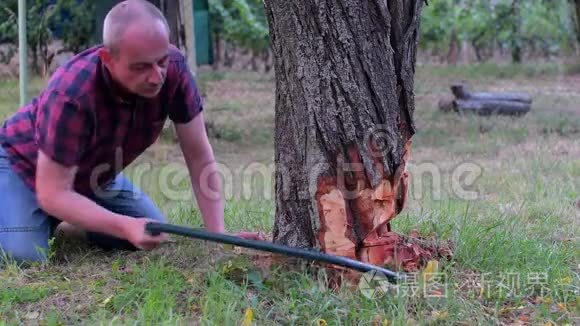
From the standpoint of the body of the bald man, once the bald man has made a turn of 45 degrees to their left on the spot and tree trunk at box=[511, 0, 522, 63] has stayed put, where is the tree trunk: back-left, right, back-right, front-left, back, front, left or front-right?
front-left

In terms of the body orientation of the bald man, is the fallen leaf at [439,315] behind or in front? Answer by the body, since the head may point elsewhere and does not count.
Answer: in front

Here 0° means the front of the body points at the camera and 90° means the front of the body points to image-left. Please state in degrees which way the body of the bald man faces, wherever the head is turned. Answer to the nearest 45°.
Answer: approximately 315°

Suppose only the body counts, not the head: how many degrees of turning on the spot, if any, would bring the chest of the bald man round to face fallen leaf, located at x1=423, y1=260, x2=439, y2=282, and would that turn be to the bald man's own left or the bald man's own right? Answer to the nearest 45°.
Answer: approximately 45° to the bald man's own left

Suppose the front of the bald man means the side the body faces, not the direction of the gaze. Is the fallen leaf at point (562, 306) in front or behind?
in front

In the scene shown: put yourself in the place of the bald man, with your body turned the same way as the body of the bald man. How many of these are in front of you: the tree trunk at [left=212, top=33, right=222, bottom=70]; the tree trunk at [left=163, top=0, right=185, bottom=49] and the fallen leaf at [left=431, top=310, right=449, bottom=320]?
1

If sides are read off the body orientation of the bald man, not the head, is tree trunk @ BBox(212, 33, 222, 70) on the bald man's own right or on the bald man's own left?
on the bald man's own left

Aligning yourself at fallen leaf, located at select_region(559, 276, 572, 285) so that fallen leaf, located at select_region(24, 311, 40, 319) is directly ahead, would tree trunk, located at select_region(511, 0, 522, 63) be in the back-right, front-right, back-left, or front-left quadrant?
back-right

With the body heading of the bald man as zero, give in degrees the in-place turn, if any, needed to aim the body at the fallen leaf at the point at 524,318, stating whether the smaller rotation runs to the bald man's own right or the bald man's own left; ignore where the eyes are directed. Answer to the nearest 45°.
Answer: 0° — they already face it

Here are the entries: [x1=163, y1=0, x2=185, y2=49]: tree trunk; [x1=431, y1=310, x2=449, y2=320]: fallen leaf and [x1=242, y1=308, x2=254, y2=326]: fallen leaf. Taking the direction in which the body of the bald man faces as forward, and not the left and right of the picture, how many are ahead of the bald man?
2

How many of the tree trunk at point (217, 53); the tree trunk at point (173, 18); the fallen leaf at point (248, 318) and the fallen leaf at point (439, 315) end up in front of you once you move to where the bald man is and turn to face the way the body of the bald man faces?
2

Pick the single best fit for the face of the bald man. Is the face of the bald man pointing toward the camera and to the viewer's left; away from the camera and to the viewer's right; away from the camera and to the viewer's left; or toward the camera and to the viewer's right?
toward the camera and to the viewer's right
